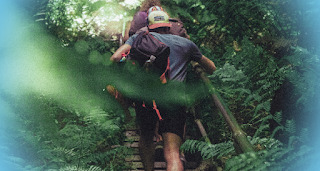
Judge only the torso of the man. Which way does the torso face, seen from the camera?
away from the camera
